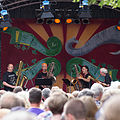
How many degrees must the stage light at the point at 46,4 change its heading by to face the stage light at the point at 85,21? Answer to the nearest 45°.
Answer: approximately 135° to its left

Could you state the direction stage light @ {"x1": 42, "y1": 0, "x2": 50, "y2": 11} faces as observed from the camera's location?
facing the viewer
